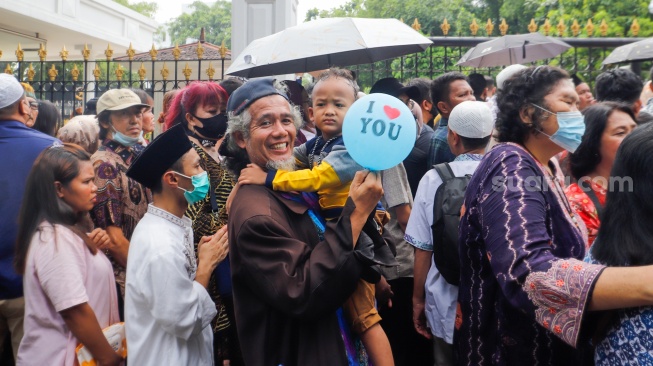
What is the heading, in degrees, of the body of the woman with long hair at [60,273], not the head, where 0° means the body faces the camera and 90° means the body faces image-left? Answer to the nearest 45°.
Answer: approximately 270°

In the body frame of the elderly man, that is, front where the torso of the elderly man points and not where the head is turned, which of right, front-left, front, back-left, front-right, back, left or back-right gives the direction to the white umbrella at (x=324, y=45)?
back-left

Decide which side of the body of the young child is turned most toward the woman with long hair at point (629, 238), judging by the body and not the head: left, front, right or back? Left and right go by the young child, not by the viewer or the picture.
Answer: left

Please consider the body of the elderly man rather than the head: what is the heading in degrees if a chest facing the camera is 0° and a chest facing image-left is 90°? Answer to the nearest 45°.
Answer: approximately 315°

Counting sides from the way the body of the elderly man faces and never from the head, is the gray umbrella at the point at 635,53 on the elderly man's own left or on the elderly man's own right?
on the elderly man's own left
